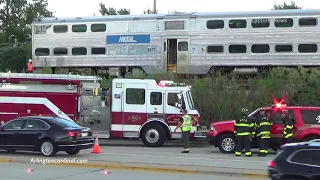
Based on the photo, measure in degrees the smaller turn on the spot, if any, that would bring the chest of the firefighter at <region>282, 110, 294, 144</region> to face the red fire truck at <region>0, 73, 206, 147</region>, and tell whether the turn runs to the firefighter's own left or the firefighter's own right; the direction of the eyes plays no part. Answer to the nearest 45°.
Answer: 0° — they already face it

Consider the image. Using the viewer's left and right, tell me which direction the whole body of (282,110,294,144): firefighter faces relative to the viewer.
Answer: facing to the left of the viewer

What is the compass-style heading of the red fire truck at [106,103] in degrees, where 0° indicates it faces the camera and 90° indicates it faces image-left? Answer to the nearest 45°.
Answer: approximately 270°

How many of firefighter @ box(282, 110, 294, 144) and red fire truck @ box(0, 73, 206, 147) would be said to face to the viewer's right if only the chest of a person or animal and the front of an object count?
1

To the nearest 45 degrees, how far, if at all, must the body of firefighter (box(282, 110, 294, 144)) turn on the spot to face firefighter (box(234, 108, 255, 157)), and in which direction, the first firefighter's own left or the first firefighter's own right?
0° — they already face them

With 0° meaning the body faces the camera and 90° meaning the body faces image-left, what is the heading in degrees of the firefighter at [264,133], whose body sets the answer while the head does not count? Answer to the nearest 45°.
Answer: approximately 180°
